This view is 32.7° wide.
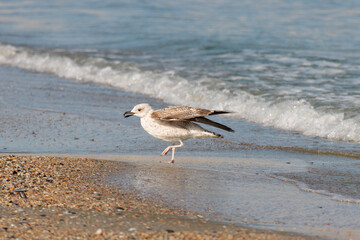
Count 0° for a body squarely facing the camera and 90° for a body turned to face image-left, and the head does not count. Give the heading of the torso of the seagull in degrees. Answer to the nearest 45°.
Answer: approximately 90°
